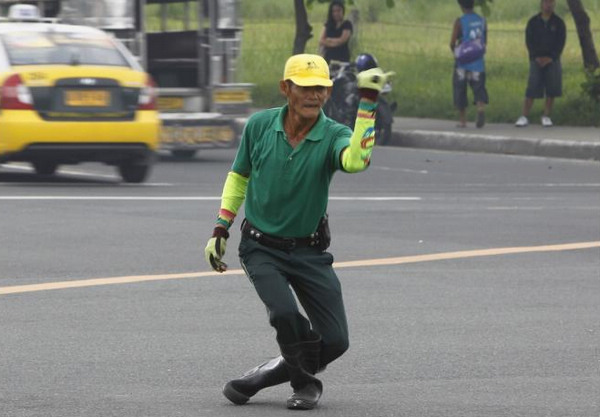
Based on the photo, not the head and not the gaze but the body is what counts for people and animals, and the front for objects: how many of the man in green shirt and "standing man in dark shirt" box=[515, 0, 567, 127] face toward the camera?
2

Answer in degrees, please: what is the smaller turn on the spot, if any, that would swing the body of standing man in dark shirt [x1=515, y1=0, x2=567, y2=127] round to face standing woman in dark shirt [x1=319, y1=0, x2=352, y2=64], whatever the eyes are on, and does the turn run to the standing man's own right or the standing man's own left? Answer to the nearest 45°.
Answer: approximately 90° to the standing man's own right

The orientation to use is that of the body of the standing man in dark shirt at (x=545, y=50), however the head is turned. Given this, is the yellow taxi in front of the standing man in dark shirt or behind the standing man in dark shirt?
in front

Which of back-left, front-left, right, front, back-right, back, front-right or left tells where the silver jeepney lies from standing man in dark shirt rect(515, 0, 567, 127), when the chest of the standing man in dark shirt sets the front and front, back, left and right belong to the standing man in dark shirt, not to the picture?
front-right

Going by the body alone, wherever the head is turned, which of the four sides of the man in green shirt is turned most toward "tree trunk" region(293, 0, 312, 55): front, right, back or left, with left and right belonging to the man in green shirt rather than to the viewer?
back

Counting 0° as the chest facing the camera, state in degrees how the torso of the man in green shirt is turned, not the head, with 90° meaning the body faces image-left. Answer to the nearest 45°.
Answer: approximately 0°

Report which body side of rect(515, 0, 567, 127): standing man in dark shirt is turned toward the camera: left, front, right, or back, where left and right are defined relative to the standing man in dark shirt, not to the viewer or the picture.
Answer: front

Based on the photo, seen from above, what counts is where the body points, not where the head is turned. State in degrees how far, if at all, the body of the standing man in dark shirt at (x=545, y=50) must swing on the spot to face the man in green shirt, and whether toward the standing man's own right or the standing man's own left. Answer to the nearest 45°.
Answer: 0° — they already face them
